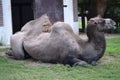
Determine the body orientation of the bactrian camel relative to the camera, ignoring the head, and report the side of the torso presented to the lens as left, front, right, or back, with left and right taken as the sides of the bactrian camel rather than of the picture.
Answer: right

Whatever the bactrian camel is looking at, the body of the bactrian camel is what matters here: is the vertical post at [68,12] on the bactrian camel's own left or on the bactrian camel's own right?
on the bactrian camel's own left

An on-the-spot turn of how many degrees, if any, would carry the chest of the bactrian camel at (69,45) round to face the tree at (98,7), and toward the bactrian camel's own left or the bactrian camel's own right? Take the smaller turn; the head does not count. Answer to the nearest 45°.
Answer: approximately 90° to the bactrian camel's own left
